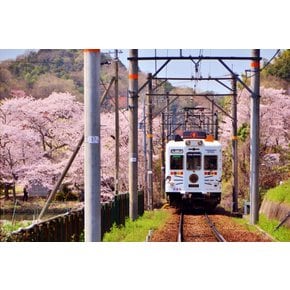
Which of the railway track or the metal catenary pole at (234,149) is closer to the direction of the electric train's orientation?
the railway track

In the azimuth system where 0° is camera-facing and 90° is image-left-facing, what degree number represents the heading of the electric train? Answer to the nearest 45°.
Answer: approximately 0°

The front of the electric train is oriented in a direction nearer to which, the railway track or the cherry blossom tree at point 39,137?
the railway track

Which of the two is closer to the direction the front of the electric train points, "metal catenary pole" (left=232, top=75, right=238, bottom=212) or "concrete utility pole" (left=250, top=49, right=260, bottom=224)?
the concrete utility pole

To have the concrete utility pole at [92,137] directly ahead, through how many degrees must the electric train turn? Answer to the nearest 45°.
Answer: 0° — it already faces it

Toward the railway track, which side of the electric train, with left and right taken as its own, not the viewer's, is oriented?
front
